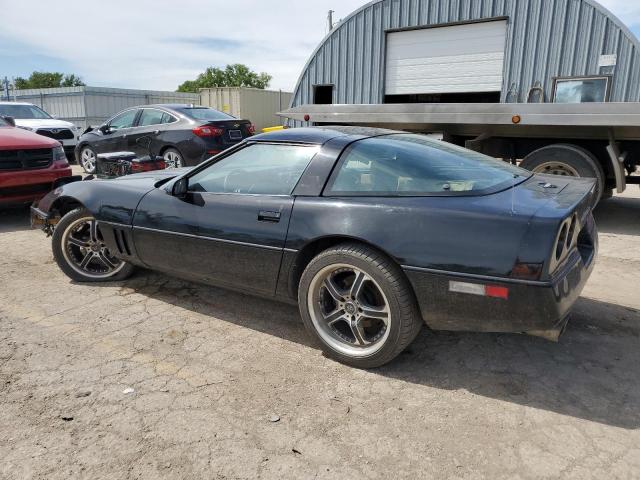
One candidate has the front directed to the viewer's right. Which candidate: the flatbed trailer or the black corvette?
the flatbed trailer

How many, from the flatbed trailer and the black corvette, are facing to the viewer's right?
1

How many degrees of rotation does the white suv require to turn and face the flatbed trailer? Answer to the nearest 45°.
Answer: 0° — it already faces it

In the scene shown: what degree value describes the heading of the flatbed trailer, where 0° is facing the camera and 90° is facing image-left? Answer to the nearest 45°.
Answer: approximately 270°

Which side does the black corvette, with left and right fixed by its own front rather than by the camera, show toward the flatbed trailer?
right

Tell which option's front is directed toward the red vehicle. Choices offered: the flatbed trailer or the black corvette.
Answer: the black corvette

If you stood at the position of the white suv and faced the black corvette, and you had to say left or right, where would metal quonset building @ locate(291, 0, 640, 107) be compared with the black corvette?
left

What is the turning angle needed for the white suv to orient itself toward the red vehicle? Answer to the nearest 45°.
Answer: approximately 45° to its right

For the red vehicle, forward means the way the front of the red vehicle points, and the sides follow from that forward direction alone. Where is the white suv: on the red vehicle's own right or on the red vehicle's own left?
on the red vehicle's own left

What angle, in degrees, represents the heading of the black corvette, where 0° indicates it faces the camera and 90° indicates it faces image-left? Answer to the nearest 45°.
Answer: approximately 135°

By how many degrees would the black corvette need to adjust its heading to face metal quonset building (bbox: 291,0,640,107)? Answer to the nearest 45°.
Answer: approximately 45° to its right

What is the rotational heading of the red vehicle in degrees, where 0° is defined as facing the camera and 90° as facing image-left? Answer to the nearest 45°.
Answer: approximately 315°

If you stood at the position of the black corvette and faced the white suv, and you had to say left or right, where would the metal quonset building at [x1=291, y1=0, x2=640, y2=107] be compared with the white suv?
right

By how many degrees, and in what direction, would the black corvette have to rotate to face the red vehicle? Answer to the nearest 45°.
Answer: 0° — it already faces it
